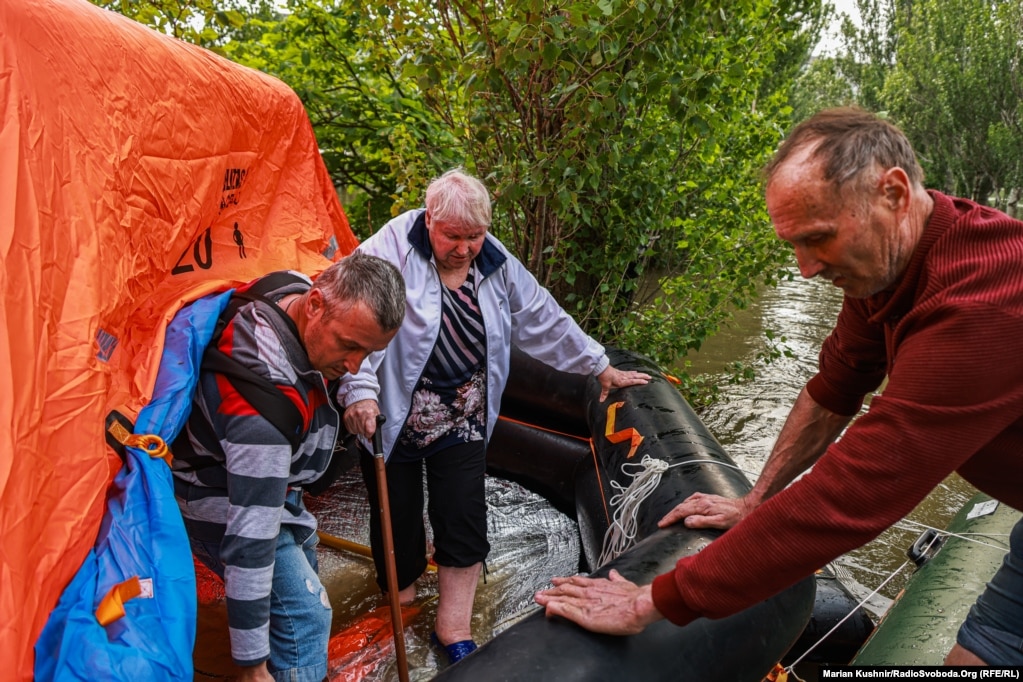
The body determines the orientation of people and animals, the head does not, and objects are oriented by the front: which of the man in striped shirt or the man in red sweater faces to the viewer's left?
the man in red sweater

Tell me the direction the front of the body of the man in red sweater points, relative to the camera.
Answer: to the viewer's left

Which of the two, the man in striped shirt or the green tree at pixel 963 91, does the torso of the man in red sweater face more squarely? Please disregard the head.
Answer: the man in striped shirt

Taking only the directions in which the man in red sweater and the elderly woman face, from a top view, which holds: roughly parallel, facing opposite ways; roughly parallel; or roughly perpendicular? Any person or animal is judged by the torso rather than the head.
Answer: roughly perpendicular

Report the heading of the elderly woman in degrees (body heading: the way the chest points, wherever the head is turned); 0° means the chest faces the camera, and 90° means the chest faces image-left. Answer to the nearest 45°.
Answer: approximately 0°

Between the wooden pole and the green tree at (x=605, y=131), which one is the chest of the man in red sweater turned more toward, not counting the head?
the wooden pole

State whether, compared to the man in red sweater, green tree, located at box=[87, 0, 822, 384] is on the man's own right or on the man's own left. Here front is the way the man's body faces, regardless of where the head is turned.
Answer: on the man's own right

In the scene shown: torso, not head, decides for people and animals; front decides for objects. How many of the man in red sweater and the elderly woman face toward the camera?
1

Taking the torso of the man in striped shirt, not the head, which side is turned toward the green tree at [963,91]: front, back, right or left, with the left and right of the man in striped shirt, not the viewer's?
left

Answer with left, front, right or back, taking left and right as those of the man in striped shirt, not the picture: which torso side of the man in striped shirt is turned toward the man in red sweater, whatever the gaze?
front

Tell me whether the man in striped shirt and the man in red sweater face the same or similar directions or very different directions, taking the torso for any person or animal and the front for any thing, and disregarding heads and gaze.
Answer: very different directions

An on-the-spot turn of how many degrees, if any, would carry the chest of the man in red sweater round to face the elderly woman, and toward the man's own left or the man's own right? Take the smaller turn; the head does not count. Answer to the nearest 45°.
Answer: approximately 45° to the man's own right
